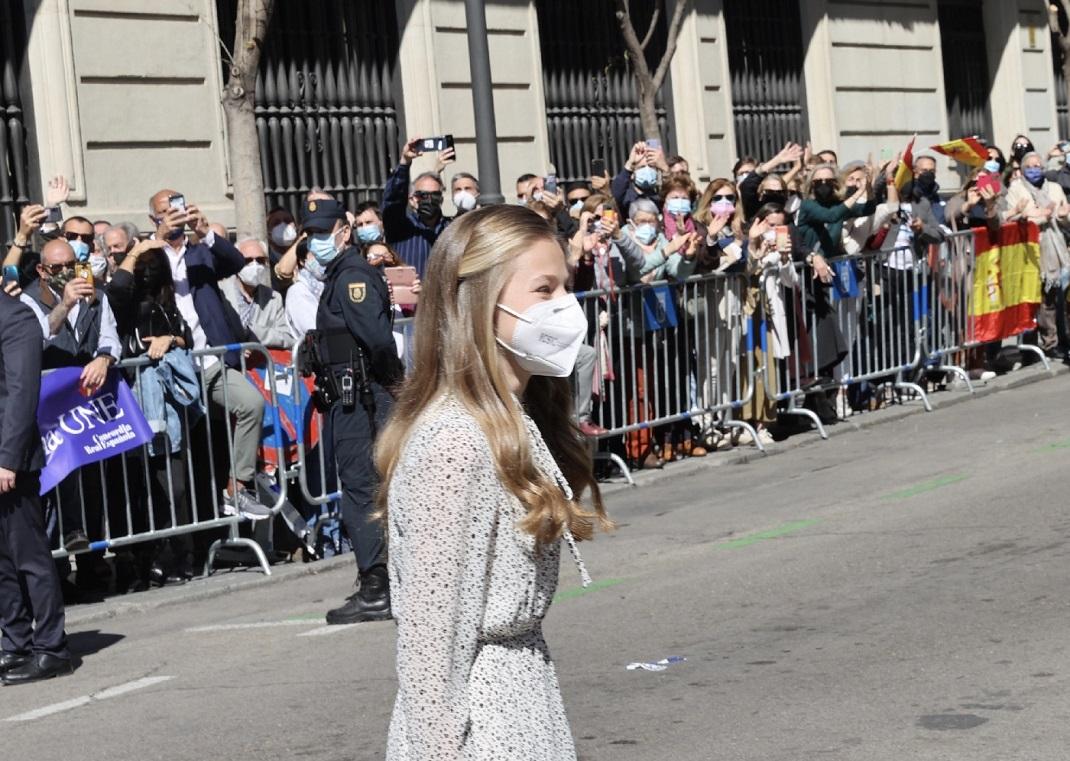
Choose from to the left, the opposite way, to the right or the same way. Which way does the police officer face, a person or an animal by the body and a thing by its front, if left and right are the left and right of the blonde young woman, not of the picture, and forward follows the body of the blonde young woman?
the opposite way

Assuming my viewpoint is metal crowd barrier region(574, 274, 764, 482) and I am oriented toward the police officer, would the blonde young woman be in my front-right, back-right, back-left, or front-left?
front-left

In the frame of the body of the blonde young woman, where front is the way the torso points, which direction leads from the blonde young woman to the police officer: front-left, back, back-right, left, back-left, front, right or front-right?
left

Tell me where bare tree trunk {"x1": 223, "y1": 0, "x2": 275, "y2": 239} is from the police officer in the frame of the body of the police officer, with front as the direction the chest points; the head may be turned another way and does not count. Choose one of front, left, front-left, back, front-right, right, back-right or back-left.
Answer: right

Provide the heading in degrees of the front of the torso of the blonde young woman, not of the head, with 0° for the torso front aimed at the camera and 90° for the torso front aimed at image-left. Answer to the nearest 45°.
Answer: approximately 270°

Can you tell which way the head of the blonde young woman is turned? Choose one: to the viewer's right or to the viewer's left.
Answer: to the viewer's right

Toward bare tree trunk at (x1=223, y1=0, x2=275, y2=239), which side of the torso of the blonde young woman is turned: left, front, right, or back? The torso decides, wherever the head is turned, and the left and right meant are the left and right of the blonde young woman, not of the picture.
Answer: left

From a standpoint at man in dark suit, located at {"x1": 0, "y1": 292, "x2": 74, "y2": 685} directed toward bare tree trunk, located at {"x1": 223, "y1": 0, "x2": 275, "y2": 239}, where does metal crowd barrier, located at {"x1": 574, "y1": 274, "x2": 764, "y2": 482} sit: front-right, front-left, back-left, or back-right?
front-right

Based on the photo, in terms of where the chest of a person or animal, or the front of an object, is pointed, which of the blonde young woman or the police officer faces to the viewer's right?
the blonde young woman

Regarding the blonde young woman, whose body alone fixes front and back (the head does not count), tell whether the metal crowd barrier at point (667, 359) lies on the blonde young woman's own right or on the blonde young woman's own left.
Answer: on the blonde young woman's own left

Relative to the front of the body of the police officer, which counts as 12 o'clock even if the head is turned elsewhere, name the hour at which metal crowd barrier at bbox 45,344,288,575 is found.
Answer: The metal crowd barrier is roughly at 2 o'clock from the police officer.
